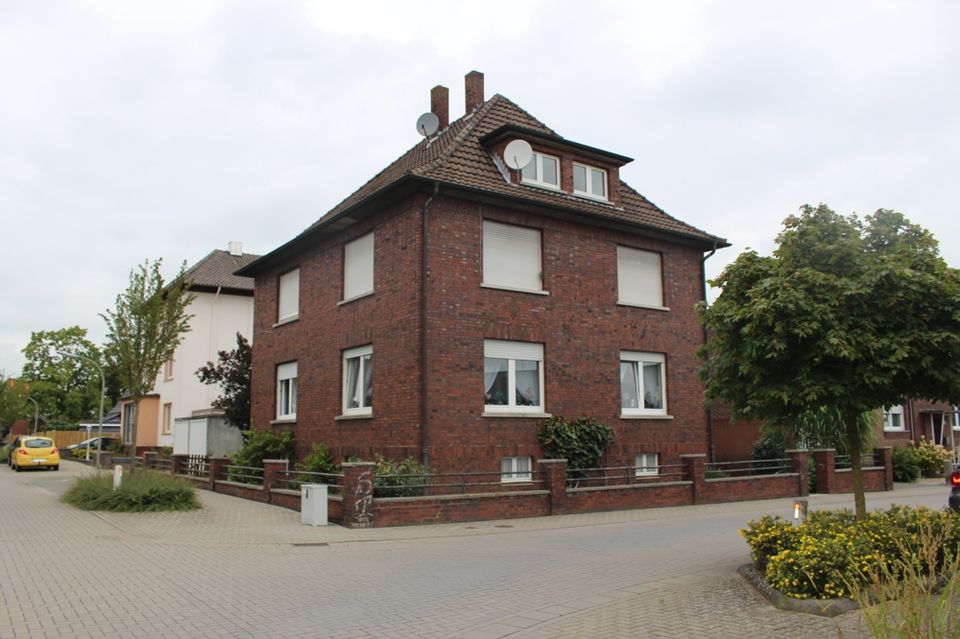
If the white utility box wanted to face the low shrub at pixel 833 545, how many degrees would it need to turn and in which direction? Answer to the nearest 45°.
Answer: approximately 90° to its left

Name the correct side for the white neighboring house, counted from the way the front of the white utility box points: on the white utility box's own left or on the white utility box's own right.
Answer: on the white utility box's own right

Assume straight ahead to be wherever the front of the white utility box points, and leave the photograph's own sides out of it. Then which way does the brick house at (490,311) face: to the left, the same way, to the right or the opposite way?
to the left

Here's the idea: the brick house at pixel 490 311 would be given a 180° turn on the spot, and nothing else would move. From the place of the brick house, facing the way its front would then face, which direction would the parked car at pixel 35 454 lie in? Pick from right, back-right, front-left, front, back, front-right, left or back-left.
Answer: front

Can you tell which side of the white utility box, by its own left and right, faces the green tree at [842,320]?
left

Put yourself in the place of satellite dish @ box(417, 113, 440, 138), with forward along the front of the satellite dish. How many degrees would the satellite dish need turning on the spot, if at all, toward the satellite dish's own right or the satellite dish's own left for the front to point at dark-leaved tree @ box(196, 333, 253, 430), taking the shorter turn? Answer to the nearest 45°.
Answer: approximately 90° to the satellite dish's own right

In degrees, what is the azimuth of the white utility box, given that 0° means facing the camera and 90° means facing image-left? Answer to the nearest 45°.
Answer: approximately 45°

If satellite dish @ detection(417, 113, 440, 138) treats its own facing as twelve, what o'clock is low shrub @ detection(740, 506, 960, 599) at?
The low shrub is roughly at 10 o'clock from the satellite dish.

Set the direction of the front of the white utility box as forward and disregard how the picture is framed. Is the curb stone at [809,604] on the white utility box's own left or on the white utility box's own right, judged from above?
on the white utility box's own left

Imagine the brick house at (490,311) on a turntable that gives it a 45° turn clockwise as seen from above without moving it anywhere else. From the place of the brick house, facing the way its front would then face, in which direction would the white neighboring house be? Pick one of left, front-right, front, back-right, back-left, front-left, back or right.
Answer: back-right

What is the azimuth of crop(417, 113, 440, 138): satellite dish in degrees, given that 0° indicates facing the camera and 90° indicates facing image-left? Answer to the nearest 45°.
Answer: approximately 45°
